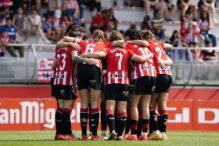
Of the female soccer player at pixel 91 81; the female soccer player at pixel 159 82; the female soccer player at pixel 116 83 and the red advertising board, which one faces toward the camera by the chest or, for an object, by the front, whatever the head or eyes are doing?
the red advertising board

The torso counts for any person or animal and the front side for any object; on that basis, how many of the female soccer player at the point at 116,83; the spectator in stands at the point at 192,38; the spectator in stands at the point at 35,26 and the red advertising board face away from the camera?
1

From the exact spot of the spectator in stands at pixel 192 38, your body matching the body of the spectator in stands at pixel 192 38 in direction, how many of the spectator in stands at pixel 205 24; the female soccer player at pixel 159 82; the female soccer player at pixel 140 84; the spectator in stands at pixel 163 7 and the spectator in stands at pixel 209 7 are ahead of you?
2

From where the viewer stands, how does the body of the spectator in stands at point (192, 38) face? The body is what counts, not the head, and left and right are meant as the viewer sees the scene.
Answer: facing the viewer

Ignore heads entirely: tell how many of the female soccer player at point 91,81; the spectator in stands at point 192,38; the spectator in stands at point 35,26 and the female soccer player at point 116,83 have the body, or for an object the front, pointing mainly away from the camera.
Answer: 2

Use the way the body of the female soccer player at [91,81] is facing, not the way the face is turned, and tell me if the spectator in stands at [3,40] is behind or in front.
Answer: in front

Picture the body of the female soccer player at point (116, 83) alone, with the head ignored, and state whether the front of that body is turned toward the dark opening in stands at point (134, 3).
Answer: yes

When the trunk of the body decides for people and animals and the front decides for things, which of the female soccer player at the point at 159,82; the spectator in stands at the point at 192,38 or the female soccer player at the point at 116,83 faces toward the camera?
the spectator in stands

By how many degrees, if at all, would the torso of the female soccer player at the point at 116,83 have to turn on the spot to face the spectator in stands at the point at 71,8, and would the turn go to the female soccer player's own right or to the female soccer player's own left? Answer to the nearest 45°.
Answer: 0° — they already face them

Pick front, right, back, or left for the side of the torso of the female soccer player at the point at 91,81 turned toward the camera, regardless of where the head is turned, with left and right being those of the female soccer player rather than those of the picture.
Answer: back

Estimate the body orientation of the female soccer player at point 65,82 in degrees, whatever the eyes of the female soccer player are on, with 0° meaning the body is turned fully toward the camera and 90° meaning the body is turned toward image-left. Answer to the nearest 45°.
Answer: approximately 225°

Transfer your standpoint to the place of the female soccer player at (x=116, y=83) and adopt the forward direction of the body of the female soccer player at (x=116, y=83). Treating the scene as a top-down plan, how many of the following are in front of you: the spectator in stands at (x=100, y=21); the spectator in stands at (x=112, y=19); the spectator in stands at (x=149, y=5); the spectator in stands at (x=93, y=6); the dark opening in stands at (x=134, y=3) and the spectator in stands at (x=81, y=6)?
6

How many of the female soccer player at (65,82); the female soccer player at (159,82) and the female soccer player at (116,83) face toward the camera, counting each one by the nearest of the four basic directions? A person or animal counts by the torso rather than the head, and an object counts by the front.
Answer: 0

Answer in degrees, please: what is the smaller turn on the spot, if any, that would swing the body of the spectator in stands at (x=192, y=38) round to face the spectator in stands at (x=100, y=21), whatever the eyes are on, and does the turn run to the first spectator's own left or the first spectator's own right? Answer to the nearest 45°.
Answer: approximately 90° to the first spectator's own right

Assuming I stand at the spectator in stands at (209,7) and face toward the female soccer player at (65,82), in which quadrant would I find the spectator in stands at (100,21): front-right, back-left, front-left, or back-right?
front-right

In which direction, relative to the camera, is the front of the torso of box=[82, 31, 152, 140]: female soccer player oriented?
away from the camera

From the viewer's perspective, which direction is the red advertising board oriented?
toward the camera
